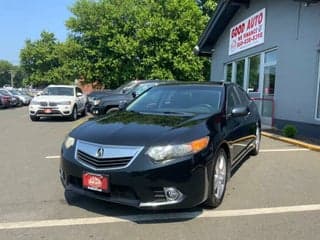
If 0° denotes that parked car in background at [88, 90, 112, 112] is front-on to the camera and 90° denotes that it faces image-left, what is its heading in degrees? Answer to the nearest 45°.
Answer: approximately 45°

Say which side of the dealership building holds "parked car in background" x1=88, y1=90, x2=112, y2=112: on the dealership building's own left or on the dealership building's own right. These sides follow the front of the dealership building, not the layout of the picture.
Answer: on the dealership building's own right

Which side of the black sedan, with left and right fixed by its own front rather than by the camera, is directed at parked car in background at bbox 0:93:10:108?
right

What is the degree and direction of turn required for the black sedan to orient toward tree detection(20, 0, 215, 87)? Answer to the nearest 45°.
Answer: approximately 135° to its right

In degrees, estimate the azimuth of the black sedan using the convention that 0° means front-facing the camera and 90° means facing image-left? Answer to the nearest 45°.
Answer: approximately 45°

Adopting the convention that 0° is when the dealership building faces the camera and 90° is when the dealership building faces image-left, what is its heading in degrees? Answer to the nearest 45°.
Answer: approximately 45°

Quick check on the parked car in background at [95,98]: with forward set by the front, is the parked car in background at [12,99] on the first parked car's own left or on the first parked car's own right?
on the first parked car's own right
